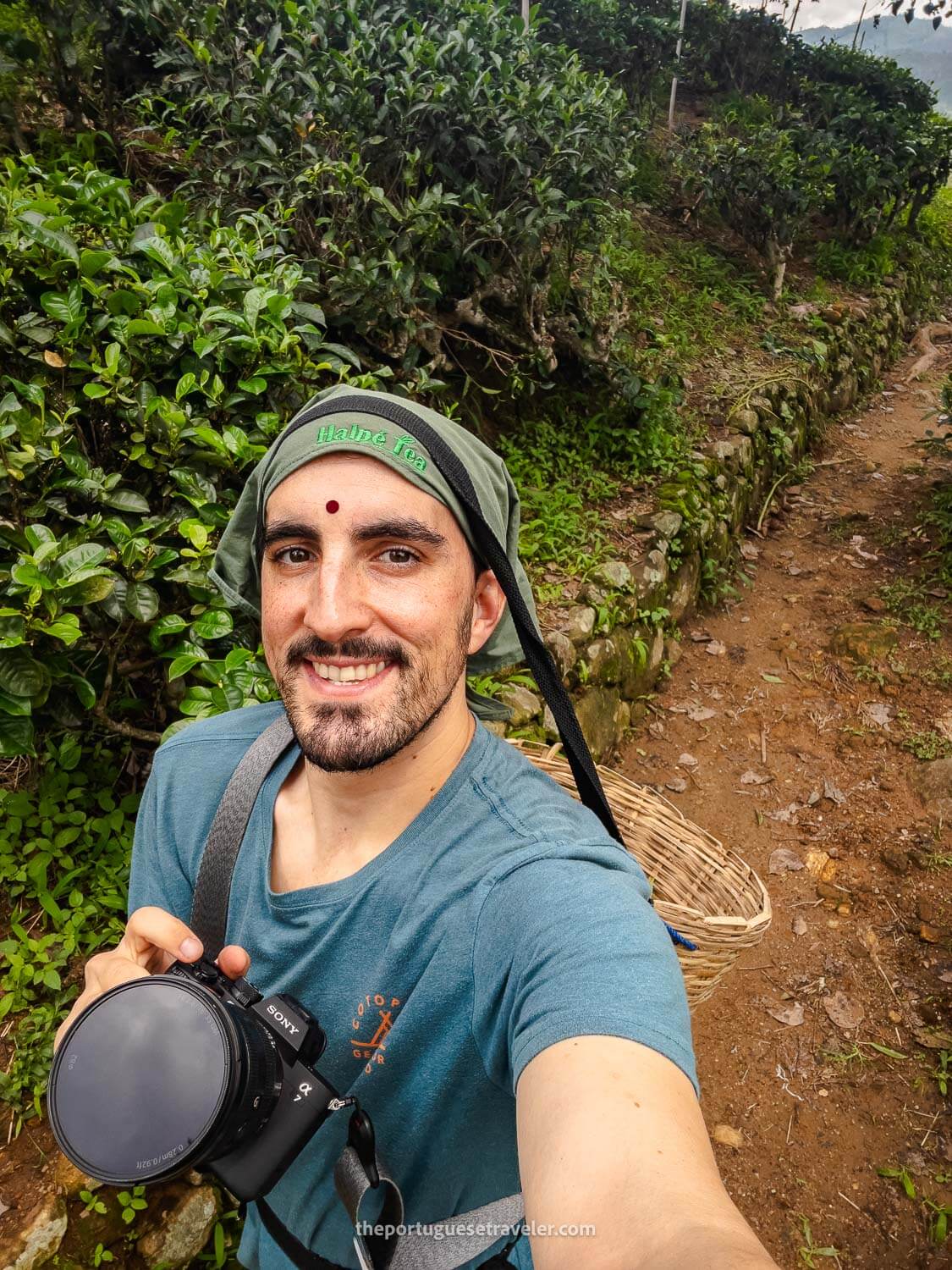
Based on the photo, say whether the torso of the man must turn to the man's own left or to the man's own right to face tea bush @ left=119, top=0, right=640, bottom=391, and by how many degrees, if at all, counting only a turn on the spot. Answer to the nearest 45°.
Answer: approximately 135° to the man's own right

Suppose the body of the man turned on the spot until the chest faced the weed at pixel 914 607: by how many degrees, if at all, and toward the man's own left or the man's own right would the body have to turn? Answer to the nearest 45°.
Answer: approximately 180°

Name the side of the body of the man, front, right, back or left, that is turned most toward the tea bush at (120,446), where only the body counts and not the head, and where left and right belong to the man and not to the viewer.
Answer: right

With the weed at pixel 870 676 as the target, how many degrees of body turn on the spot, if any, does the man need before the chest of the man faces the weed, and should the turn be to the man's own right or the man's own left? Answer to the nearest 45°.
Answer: approximately 180°

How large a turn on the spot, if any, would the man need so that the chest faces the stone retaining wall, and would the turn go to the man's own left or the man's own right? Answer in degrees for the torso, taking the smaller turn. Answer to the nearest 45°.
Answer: approximately 135° to the man's own right

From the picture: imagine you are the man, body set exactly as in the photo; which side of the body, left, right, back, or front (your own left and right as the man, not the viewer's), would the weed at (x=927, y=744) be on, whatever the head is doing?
back

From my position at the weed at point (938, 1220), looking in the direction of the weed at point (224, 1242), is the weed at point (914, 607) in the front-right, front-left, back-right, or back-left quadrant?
back-right

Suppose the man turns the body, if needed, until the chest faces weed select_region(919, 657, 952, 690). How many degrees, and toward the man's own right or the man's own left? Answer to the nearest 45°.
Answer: approximately 180°
